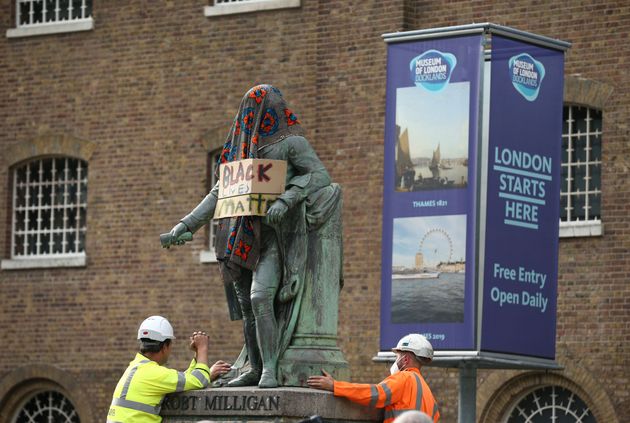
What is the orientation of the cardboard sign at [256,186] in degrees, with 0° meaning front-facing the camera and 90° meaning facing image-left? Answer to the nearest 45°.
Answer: approximately 0°

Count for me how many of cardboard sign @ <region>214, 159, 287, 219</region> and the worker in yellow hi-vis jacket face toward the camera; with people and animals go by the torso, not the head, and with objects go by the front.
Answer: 1

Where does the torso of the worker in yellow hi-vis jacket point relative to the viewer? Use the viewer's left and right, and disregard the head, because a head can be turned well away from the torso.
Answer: facing away from the viewer and to the right of the viewer

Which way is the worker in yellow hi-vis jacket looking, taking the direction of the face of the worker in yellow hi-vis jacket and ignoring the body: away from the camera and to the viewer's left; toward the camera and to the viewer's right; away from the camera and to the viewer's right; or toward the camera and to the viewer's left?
away from the camera and to the viewer's right

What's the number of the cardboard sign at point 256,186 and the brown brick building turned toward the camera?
2

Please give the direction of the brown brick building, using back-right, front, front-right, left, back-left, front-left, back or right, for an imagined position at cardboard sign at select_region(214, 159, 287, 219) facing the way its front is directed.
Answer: back

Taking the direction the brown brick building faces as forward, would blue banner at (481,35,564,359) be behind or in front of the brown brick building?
in front

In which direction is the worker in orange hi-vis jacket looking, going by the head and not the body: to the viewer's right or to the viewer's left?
to the viewer's left

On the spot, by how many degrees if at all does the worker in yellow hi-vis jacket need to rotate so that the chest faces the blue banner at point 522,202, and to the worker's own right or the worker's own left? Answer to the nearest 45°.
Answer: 0° — they already face it

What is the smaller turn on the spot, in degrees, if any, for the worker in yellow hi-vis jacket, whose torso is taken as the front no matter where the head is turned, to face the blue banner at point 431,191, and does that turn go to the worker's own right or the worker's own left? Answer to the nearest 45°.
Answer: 0° — they already face it

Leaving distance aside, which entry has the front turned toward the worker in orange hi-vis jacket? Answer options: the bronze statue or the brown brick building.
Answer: the brown brick building
